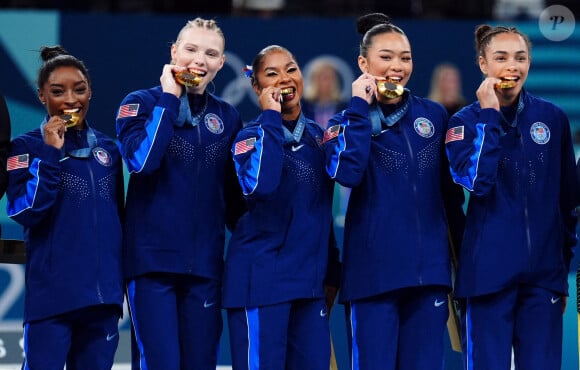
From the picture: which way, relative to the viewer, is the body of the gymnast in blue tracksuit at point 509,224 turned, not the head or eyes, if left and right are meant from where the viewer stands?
facing the viewer and to the right of the viewer

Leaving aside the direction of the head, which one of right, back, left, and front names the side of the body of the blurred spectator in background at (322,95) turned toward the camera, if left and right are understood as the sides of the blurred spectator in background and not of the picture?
front

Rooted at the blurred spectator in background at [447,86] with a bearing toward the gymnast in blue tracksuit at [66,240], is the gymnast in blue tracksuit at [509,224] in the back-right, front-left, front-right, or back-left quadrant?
front-left

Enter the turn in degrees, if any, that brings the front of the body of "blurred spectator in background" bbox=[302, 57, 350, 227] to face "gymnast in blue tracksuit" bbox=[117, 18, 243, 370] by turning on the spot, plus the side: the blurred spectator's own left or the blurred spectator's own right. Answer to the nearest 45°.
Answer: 0° — they already face them

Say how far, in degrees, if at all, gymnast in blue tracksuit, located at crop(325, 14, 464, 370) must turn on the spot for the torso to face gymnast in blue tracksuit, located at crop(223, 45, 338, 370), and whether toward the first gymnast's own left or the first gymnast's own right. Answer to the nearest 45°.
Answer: approximately 135° to the first gymnast's own right

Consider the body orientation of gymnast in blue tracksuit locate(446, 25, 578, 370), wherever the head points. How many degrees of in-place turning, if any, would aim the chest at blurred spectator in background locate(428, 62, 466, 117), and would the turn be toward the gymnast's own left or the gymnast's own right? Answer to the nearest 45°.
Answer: approximately 135° to the gymnast's own left

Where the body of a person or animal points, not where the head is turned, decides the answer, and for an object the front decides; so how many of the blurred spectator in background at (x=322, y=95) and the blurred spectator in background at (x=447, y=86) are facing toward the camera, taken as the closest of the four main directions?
2

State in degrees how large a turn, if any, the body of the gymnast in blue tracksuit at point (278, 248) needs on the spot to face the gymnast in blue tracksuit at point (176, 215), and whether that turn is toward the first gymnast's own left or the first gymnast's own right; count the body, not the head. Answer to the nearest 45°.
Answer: approximately 135° to the first gymnast's own right

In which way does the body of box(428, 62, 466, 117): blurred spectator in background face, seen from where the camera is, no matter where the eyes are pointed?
toward the camera

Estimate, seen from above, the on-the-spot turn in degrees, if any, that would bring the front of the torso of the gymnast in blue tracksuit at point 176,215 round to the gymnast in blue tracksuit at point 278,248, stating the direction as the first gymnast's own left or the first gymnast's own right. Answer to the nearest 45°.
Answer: approximately 45° to the first gymnast's own left

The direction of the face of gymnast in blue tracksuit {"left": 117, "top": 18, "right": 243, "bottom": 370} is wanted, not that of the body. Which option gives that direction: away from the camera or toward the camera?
toward the camera

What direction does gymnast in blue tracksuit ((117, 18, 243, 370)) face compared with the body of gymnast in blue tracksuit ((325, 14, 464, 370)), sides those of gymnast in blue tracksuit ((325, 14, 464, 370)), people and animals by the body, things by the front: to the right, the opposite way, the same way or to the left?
the same way

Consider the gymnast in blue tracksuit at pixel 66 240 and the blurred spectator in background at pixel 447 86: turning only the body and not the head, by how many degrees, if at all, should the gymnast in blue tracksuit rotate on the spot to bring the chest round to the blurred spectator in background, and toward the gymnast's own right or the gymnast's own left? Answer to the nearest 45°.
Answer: approximately 90° to the gymnast's own left

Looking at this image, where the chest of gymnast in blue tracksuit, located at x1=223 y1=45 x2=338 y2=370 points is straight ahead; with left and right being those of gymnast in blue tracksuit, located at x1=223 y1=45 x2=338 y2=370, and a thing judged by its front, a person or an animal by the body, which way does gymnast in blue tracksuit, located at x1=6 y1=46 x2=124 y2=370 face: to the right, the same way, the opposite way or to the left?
the same way

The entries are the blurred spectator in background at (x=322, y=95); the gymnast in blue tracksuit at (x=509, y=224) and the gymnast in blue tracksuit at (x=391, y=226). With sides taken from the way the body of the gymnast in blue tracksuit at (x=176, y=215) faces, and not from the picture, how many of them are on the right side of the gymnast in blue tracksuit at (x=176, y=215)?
0

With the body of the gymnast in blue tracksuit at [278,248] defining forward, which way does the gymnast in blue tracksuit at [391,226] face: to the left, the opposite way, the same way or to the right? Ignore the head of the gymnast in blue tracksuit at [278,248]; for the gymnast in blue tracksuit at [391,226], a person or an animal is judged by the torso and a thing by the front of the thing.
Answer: the same way

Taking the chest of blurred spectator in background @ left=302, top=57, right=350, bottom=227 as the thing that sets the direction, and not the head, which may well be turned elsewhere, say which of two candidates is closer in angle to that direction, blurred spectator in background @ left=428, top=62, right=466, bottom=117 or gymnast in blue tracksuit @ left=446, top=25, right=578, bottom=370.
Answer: the gymnast in blue tracksuit
